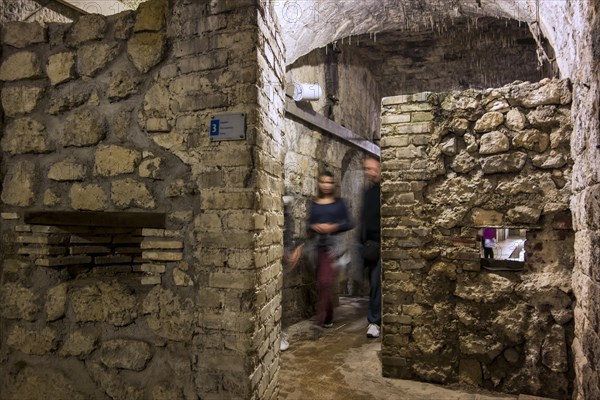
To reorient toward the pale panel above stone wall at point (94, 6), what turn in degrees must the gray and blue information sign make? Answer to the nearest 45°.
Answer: approximately 135° to its right

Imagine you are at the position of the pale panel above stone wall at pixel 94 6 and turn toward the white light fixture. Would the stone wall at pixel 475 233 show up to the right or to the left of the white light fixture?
right

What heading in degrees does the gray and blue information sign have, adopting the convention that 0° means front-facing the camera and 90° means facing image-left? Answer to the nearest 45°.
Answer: approximately 0°
